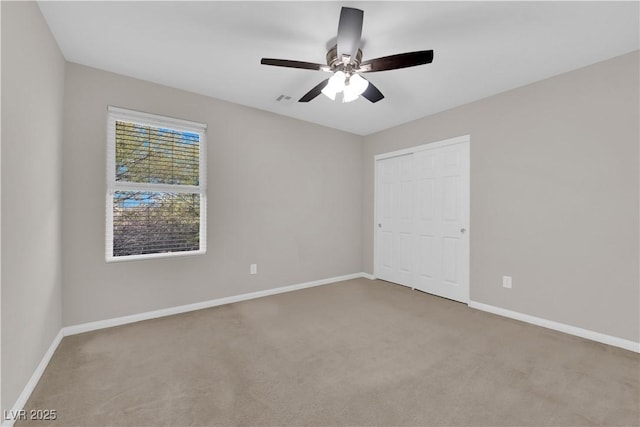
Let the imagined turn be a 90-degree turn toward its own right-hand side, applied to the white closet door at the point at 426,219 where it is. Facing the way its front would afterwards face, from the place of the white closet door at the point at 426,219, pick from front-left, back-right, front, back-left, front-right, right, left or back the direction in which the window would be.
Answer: left

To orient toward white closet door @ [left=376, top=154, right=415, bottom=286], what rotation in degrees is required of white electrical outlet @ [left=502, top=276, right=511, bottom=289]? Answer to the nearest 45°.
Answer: approximately 90° to its right

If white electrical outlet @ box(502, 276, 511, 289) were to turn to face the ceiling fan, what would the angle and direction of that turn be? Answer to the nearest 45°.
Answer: approximately 45° to its right

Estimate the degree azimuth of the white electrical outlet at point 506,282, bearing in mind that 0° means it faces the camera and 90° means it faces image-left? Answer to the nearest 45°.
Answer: approximately 0°

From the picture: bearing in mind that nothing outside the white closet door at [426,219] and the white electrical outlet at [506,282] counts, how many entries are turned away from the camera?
0

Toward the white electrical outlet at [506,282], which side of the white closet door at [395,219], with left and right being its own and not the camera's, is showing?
left

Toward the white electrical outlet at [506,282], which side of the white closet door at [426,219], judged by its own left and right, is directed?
left

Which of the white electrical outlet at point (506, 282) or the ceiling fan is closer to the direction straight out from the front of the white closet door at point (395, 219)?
the ceiling fan

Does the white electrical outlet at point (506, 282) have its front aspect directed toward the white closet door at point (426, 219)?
no

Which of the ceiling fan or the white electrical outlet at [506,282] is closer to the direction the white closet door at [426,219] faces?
the ceiling fan

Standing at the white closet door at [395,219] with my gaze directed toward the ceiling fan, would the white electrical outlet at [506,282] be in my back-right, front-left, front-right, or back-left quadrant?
front-left

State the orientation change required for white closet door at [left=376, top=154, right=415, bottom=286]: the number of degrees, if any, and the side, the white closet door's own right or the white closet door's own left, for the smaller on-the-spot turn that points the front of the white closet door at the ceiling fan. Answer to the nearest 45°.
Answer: approximately 45° to the white closet door's own left

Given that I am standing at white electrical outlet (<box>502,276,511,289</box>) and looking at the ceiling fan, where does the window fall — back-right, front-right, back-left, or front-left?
front-right

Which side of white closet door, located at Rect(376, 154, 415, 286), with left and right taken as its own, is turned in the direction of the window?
front
